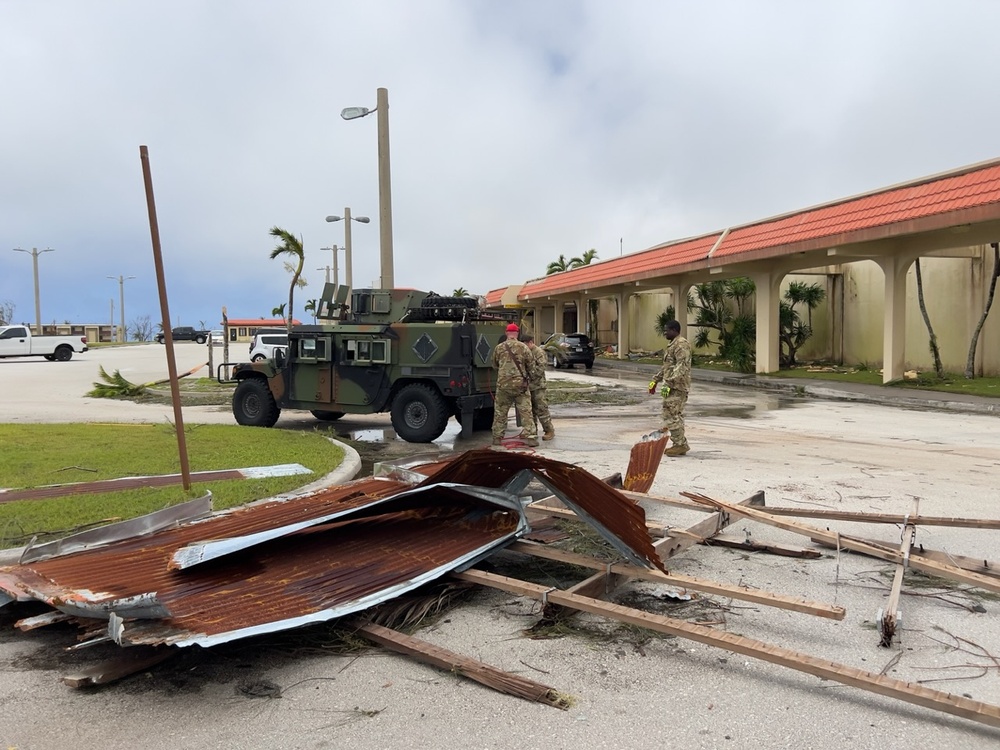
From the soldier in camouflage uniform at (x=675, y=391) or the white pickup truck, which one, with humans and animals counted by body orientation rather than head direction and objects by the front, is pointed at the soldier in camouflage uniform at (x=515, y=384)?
the soldier in camouflage uniform at (x=675, y=391)

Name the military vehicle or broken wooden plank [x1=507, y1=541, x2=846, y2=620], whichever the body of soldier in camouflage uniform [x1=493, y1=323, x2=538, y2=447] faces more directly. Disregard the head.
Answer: the military vehicle

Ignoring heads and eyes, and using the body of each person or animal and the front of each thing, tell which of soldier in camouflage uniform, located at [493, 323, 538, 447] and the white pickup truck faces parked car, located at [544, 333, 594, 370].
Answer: the soldier in camouflage uniform

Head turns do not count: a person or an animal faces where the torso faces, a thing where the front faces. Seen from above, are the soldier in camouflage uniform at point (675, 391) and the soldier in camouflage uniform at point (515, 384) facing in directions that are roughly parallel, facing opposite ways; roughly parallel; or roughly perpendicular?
roughly perpendicular

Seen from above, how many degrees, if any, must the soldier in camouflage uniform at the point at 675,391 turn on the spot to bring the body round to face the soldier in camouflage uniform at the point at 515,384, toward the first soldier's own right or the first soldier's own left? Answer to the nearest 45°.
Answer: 0° — they already face them

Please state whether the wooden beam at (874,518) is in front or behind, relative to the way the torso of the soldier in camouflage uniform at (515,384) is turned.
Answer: behind

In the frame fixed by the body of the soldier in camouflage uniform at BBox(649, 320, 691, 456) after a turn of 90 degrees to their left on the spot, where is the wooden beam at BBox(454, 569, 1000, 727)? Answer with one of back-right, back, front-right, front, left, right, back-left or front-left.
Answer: front

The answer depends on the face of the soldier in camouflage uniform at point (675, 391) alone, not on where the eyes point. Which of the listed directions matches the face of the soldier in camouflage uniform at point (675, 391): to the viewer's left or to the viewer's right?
to the viewer's left

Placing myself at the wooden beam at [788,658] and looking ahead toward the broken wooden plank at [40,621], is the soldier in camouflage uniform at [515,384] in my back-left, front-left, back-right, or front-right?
front-right

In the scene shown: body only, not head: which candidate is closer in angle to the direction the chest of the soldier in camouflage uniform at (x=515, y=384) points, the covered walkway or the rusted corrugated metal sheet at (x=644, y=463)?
the covered walkway

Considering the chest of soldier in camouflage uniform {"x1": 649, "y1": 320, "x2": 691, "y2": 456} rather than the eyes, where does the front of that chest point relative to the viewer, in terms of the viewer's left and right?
facing to the left of the viewer

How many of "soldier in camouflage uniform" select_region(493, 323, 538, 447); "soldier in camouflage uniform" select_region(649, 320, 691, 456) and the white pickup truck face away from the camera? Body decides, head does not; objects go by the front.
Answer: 1

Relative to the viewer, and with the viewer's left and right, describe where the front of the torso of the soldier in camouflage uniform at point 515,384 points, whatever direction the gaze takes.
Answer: facing away from the viewer

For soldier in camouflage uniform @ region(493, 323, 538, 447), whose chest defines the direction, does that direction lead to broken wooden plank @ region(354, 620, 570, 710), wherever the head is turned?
no

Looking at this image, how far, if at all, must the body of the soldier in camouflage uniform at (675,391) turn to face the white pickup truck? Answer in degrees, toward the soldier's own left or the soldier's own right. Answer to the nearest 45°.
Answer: approximately 45° to the soldier's own right

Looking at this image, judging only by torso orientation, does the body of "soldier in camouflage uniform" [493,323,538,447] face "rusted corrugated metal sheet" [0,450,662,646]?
no
